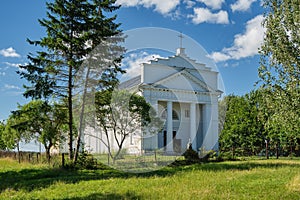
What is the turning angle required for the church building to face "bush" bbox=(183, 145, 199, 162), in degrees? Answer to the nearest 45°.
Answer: approximately 45° to its right

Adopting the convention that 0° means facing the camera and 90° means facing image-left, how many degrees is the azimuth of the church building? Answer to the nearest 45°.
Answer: approximately 315°

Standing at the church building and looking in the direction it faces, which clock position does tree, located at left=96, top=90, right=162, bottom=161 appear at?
The tree is roughly at 2 o'clock from the church building.

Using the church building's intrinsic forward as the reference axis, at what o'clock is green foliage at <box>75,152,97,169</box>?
The green foliage is roughly at 2 o'clock from the church building.

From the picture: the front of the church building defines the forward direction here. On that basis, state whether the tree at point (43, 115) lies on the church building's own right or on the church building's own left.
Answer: on the church building's own right
